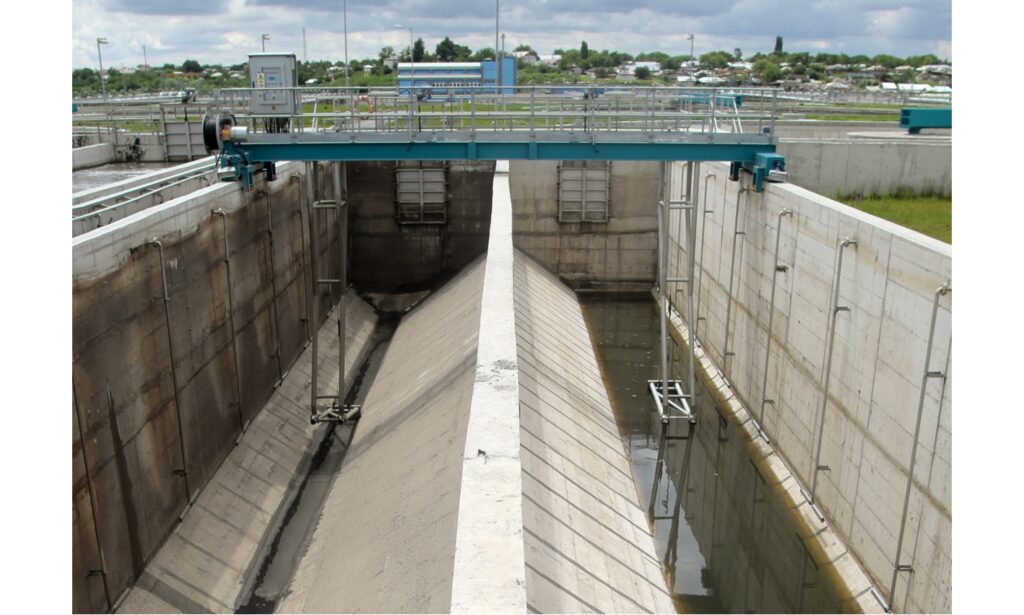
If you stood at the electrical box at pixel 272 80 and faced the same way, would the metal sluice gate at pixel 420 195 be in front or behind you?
behind

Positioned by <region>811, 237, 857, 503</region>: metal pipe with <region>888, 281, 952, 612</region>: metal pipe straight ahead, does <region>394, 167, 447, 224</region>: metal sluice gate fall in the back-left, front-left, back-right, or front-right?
back-right

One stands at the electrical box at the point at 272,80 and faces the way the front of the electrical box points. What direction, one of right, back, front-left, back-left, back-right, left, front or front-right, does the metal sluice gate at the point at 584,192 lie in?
back-left

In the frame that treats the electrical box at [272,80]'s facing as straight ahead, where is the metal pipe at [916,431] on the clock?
The metal pipe is roughly at 11 o'clock from the electrical box.

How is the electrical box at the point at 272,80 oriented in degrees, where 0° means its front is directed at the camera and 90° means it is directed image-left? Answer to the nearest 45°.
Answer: approximately 0°

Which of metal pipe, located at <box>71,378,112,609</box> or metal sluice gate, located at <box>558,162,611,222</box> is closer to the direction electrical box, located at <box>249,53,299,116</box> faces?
the metal pipe

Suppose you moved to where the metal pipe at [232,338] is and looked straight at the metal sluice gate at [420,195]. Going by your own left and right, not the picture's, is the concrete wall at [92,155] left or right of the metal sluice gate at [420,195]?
left
